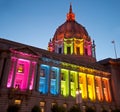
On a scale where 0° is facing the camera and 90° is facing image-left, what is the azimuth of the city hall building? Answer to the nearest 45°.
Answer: approximately 315°
